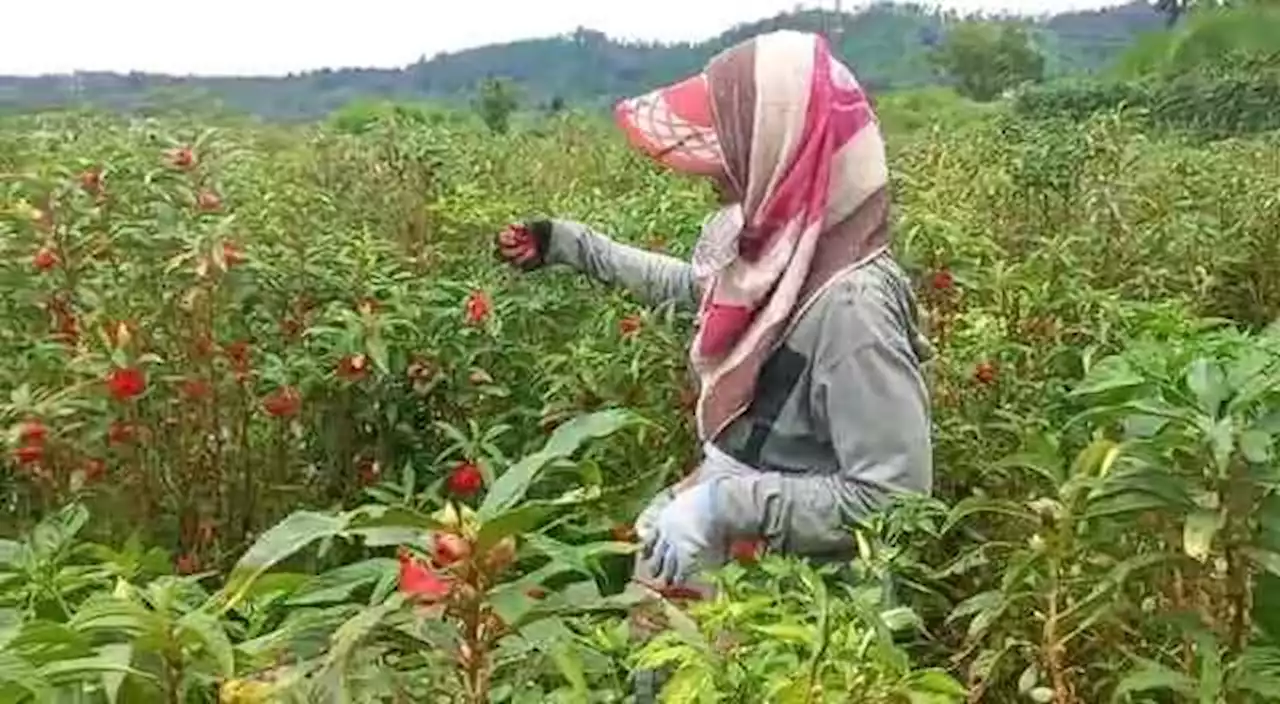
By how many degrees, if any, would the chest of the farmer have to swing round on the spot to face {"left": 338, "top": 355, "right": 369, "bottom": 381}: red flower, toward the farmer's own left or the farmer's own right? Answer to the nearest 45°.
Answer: approximately 45° to the farmer's own right

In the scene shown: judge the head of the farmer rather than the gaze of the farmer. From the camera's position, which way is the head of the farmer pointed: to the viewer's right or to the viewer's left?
to the viewer's left

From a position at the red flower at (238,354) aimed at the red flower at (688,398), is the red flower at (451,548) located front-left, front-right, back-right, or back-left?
front-right

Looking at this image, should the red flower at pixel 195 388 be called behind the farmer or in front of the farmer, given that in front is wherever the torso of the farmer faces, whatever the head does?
in front

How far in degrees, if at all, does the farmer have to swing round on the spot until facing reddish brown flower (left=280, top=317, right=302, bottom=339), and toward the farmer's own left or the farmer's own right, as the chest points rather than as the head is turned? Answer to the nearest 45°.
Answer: approximately 45° to the farmer's own right

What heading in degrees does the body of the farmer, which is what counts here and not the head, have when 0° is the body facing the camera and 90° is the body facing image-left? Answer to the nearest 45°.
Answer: approximately 90°
